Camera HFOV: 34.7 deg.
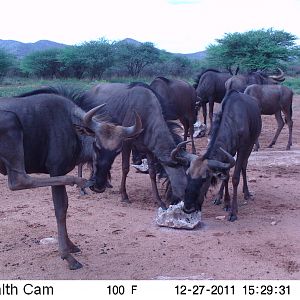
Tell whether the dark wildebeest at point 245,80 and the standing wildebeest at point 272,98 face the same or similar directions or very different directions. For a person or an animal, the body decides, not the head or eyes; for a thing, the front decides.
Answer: very different directions

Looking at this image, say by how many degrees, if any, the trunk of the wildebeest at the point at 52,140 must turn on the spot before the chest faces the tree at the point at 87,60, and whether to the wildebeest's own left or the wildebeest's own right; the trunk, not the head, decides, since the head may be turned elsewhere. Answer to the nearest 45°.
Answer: approximately 90° to the wildebeest's own left

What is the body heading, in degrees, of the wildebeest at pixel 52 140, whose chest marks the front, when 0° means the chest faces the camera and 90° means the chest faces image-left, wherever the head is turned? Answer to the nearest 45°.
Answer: approximately 270°

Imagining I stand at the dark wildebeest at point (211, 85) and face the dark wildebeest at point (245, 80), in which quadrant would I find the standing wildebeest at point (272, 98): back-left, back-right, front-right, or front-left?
front-right

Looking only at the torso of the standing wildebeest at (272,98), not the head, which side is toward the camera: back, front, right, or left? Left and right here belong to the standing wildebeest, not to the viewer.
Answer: left

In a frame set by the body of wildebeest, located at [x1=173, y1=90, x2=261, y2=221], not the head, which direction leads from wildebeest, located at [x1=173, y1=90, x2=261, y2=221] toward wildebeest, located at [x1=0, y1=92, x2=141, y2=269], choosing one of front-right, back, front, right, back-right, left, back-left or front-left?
front

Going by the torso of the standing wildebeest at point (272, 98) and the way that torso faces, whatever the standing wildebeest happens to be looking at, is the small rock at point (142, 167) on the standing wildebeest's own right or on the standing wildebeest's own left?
on the standing wildebeest's own left

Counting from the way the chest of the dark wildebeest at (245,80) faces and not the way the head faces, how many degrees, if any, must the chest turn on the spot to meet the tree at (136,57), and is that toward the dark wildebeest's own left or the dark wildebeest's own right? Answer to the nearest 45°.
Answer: approximately 90° to the dark wildebeest's own left

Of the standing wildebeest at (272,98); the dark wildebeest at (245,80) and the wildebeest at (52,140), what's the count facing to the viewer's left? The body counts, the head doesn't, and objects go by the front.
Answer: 1

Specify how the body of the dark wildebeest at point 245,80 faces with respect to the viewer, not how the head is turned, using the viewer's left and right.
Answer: facing to the right of the viewer

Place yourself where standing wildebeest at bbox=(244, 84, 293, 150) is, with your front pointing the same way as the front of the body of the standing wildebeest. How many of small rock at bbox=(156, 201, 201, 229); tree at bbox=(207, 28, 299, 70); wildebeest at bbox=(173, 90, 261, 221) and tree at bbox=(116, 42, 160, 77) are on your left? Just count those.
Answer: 2

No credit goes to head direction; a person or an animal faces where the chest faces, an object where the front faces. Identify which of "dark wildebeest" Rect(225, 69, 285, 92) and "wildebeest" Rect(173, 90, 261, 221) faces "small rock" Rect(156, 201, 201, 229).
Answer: the wildebeest

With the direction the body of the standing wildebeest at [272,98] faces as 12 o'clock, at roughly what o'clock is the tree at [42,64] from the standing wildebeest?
The tree is roughly at 2 o'clock from the standing wildebeest.

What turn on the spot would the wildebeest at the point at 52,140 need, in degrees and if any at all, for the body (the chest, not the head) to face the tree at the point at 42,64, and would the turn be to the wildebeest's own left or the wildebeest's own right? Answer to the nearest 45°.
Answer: approximately 90° to the wildebeest's own left

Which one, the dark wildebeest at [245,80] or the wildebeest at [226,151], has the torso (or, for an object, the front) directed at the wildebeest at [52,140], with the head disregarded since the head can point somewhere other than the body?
the wildebeest at [226,151]

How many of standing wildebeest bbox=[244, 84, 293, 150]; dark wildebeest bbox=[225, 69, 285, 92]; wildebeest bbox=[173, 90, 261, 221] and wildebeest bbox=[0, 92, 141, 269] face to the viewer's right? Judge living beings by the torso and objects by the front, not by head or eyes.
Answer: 2
